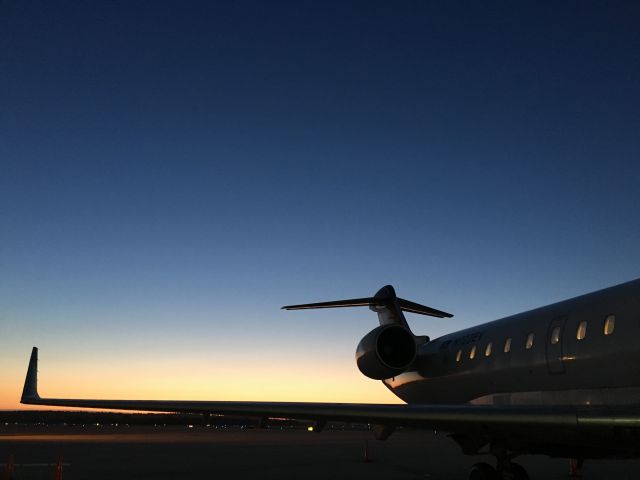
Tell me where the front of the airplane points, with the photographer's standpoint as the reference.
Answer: facing the viewer and to the right of the viewer
